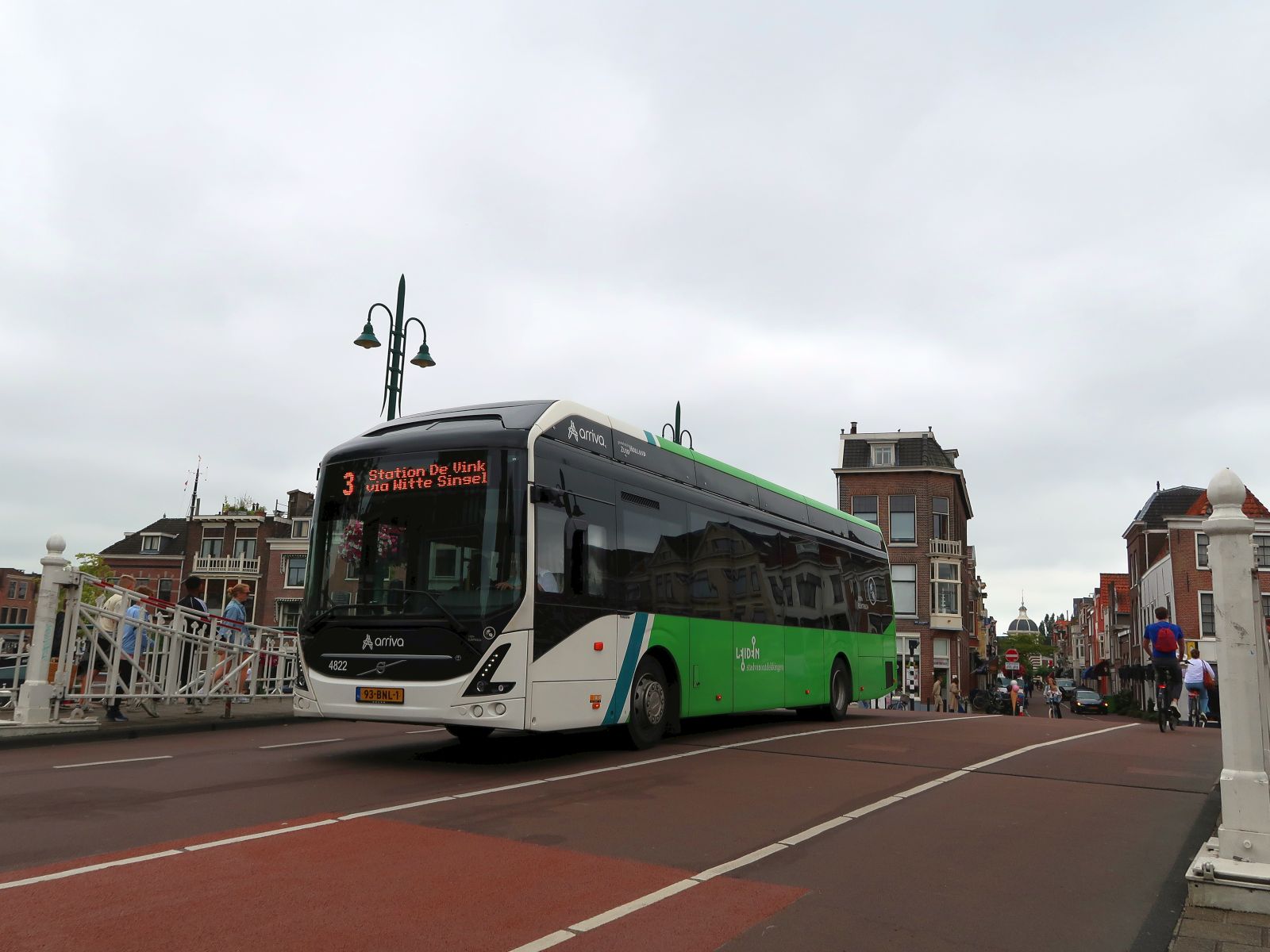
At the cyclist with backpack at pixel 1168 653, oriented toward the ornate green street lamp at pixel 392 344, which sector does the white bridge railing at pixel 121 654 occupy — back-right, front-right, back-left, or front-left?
front-left

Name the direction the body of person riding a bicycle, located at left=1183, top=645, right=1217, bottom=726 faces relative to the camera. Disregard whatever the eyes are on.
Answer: away from the camera

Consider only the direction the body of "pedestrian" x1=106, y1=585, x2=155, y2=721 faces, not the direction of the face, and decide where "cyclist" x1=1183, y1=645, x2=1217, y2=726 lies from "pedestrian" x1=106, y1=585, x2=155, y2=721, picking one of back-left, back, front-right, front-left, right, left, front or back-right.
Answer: front

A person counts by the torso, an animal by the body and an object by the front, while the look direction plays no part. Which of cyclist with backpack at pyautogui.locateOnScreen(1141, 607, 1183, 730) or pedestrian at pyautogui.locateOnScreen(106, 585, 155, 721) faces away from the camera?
the cyclist with backpack

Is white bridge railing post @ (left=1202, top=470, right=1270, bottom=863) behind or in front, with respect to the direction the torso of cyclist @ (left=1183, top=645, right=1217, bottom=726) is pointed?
behind

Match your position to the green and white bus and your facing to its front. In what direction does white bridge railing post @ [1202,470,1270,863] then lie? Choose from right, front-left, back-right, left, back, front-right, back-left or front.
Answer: left

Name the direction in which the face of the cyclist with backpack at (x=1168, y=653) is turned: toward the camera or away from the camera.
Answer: away from the camera

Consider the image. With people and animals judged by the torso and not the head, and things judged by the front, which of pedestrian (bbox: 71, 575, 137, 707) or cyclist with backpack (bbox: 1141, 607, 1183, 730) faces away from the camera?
the cyclist with backpack

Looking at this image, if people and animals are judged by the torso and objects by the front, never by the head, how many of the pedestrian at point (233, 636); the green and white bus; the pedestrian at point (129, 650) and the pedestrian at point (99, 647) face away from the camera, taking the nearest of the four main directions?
0

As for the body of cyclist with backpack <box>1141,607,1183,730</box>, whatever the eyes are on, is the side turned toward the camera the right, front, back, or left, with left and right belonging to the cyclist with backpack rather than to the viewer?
back

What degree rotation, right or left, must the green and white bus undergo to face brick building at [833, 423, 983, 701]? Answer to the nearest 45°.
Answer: approximately 180°

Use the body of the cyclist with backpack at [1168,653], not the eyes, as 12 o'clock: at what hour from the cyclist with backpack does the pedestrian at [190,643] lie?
The pedestrian is roughly at 8 o'clock from the cyclist with backpack.

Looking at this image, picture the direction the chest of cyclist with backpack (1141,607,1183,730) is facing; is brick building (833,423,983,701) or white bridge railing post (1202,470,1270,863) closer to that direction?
the brick building
